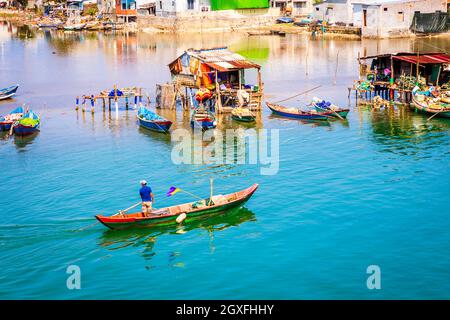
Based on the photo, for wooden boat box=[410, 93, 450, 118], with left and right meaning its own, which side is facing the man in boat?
left

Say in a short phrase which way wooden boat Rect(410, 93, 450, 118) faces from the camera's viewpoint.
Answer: facing away from the viewer and to the left of the viewer

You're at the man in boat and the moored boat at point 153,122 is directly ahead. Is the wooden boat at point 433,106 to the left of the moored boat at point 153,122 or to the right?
right

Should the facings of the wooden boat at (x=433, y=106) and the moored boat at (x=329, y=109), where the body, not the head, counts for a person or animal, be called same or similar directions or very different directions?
same or similar directions

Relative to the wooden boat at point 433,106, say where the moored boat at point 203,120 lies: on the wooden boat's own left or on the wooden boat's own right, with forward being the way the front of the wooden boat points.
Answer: on the wooden boat's own left
